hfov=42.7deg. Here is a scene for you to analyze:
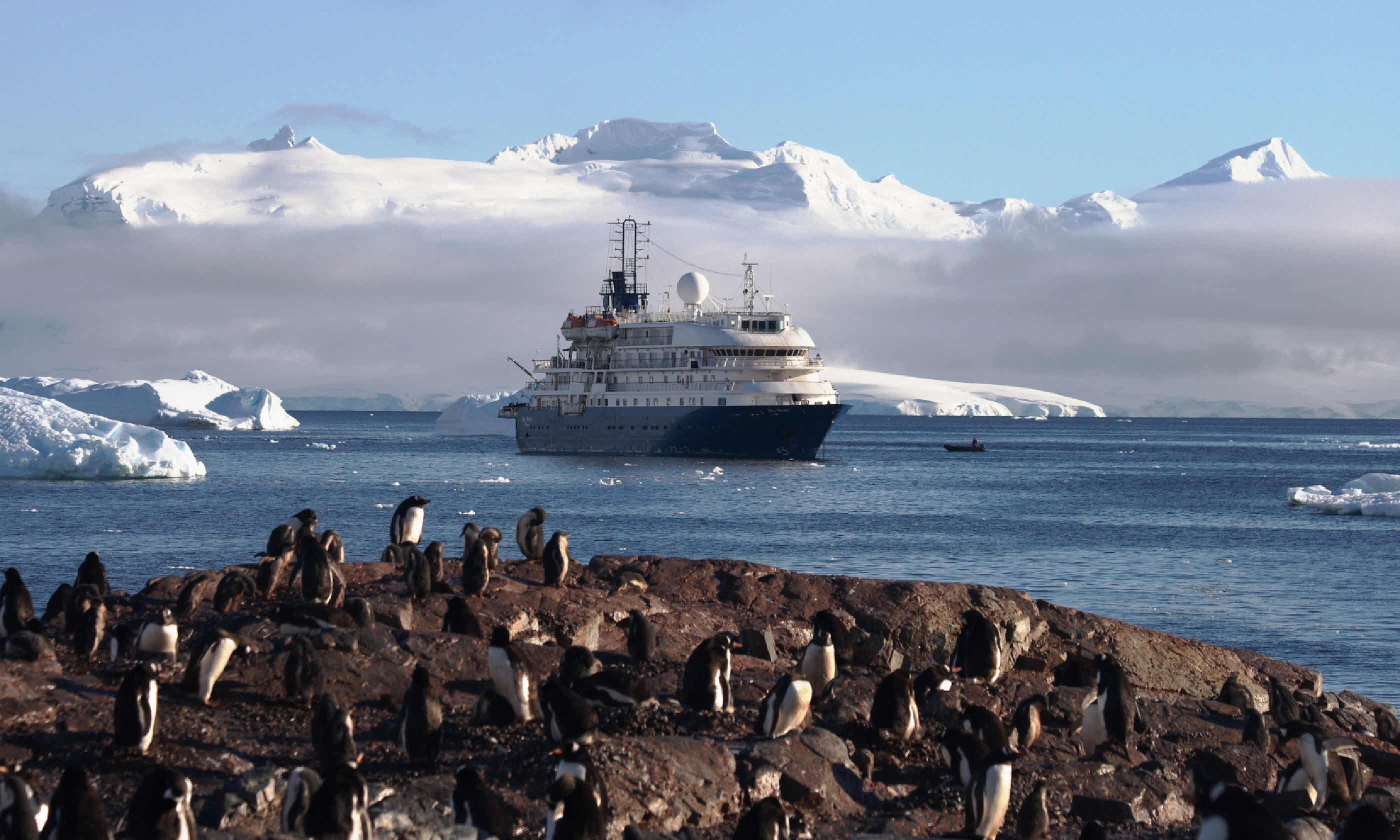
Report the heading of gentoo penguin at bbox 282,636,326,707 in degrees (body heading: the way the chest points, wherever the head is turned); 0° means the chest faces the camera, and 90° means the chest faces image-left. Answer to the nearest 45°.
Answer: approximately 180°

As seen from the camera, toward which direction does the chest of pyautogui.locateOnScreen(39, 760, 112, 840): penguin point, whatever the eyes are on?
away from the camera

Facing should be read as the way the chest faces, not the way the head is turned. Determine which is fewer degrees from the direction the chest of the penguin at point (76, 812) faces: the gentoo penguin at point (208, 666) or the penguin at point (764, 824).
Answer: the gentoo penguin
